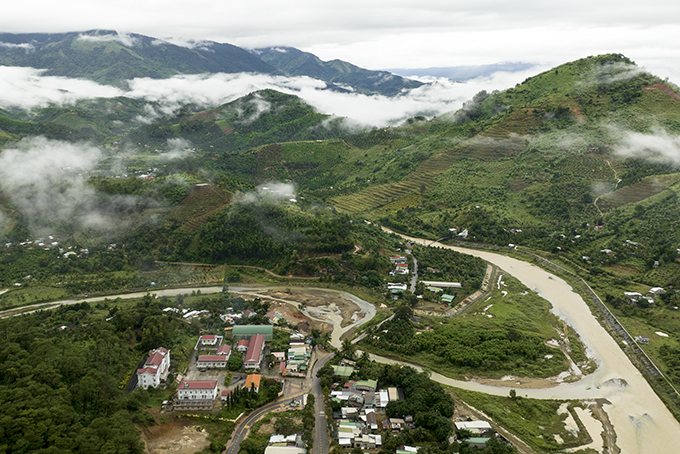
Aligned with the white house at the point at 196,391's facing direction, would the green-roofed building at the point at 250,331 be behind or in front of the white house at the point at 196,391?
behind

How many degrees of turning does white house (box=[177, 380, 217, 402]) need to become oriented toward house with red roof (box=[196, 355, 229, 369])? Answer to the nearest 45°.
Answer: approximately 180°

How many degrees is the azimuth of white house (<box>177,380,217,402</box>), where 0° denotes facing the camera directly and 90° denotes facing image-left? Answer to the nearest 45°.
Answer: approximately 0°

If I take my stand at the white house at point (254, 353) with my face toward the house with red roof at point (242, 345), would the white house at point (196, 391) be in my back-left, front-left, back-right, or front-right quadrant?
back-left

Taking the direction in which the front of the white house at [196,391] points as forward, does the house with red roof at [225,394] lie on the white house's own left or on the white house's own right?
on the white house's own left

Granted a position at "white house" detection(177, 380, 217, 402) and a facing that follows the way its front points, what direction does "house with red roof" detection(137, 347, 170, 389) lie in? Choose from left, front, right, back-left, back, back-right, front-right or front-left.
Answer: back-right

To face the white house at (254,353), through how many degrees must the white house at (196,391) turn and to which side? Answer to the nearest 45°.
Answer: approximately 135° to its left

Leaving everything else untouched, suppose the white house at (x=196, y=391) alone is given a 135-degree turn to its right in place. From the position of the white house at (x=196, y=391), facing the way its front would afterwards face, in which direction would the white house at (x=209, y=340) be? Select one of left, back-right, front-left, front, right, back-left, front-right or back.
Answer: front-right

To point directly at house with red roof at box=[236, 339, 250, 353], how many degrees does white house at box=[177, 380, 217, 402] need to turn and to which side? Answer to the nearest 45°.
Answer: approximately 135° to its left

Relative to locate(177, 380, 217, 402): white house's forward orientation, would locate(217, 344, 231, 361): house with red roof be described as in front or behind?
behind
